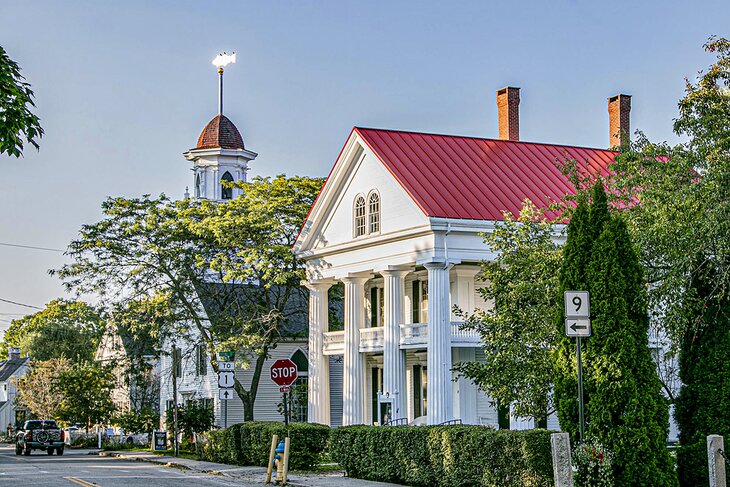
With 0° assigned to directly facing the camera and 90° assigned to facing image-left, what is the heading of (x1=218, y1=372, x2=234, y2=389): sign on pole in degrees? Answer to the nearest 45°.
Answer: approximately 0°

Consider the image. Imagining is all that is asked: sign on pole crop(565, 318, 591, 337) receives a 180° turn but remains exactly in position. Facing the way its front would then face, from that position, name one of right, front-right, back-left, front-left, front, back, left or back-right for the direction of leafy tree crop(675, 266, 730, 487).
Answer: front-right

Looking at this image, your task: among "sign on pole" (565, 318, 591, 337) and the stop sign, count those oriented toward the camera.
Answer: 2

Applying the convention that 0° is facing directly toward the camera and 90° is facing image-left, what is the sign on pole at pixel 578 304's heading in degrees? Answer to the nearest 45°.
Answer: approximately 0°

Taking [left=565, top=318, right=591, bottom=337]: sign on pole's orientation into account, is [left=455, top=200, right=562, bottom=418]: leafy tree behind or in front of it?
behind
